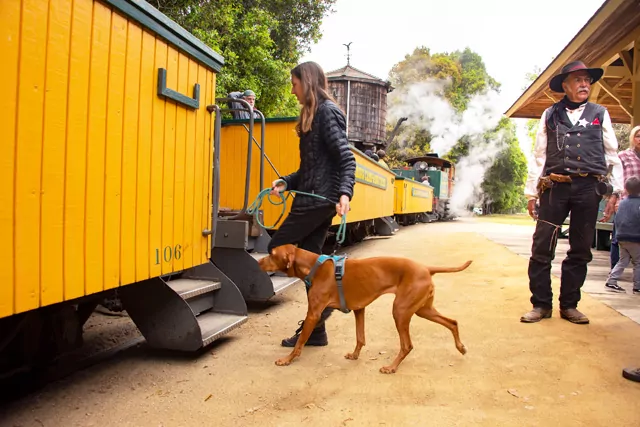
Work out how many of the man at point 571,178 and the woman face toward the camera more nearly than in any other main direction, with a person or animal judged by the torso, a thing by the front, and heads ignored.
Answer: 1

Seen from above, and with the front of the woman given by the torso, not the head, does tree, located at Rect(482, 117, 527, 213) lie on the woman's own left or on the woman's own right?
on the woman's own right

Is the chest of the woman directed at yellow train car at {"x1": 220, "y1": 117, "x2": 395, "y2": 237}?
no

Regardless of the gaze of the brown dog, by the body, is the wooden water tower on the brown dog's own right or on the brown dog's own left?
on the brown dog's own right

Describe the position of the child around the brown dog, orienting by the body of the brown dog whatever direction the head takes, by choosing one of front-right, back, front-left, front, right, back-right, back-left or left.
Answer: back-right

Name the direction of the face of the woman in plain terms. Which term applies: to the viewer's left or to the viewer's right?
to the viewer's left

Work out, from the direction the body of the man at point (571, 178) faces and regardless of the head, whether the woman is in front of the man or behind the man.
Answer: in front

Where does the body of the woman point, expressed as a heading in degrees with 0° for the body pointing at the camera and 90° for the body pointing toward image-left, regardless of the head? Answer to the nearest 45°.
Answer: approximately 90°

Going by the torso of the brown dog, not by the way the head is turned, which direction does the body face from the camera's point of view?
to the viewer's left

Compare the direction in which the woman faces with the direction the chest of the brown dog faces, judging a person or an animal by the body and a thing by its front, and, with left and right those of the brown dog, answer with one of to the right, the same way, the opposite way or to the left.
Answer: the same way

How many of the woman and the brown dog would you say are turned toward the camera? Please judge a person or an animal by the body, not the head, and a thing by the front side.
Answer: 0

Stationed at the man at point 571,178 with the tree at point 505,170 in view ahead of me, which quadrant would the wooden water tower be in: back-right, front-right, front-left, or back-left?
front-left

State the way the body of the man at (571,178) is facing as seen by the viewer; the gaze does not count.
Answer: toward the camera

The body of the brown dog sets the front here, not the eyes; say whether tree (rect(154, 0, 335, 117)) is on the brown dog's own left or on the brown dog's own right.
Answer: on the brown dog's own right

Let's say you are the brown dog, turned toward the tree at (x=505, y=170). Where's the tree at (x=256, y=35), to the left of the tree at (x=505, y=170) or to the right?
left

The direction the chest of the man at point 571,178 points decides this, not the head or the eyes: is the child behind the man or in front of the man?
behind

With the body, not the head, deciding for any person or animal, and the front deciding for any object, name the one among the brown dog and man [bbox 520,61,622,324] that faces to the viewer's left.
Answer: the brown dog
